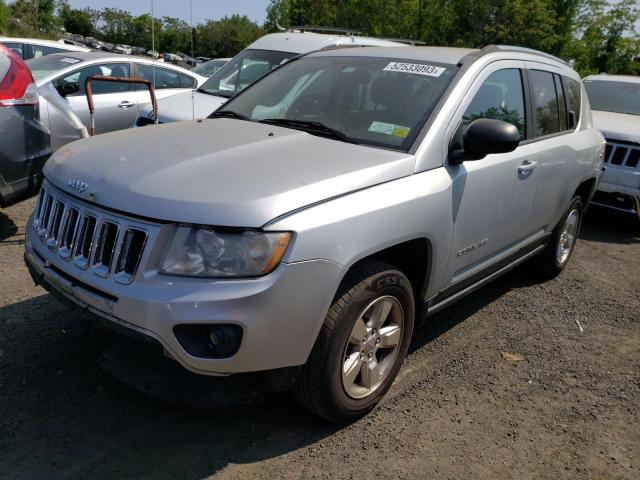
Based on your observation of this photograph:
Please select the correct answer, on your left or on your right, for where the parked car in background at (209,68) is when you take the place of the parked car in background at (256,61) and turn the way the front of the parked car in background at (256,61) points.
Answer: on your right

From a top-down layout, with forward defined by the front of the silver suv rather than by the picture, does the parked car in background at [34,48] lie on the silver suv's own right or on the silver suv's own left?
on the silver suv's own right

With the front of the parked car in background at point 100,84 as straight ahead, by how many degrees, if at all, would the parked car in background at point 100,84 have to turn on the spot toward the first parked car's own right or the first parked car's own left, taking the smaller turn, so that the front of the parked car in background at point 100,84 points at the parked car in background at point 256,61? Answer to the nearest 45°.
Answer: approximately 135° to the first parked car's own left

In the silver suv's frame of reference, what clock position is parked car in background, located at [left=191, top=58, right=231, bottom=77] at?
The parked car in background is roughly at 4 o'clock from the silver suv.

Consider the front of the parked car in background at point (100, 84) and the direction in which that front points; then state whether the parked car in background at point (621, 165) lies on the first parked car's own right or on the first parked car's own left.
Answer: on the first parked car's own left

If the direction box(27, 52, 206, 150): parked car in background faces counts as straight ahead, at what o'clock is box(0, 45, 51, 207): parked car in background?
box(0, 45, 51, 207): parked car in background is roughly at 11 o'clock from box(27, 52, 206, 150): parked car in background.

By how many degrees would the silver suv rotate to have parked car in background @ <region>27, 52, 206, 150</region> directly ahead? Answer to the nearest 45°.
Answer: approximately 90° to its right

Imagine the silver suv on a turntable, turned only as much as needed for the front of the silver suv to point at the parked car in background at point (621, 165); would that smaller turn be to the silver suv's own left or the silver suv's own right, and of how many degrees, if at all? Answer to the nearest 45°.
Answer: approximately 180°

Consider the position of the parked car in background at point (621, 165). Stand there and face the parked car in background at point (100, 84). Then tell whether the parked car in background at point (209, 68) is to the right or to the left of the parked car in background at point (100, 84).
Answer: right

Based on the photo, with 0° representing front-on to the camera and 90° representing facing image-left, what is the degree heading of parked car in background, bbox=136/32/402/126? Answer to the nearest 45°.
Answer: approximately 45°

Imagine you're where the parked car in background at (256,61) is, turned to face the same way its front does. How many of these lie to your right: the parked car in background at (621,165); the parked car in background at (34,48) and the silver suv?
1

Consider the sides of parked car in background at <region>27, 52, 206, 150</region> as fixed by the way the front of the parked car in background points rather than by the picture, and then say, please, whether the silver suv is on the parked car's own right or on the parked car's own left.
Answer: on the parked car's own left
